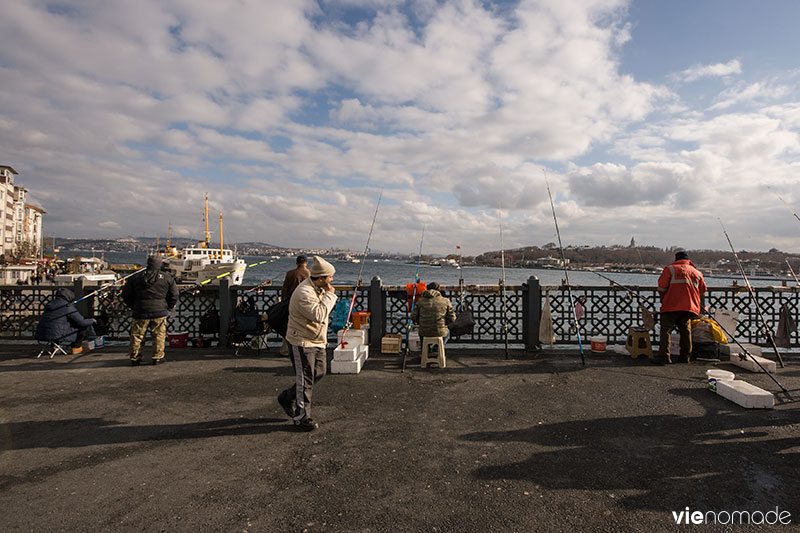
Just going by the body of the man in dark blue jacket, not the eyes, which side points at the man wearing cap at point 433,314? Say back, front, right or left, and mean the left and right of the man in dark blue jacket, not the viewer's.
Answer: right

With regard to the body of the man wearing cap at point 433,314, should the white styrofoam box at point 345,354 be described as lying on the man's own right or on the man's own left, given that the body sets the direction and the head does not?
on the man's own left

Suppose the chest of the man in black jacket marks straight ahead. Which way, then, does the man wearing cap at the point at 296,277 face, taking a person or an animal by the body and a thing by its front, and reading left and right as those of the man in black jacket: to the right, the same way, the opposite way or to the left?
the same way

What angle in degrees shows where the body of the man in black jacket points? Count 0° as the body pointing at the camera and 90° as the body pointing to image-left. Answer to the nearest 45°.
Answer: approximately 180°

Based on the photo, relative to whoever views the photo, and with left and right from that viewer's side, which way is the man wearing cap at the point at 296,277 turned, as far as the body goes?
facing away from the viewer

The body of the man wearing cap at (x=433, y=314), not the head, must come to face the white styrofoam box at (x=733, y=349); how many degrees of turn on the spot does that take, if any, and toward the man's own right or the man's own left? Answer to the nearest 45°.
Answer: approximately 90° to the man's own right

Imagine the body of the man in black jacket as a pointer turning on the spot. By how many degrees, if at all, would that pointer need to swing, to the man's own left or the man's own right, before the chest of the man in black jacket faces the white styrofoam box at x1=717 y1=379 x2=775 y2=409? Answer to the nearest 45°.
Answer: approximately 135° to the man's own right

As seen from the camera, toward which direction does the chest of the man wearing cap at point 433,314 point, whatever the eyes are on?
away from the camera

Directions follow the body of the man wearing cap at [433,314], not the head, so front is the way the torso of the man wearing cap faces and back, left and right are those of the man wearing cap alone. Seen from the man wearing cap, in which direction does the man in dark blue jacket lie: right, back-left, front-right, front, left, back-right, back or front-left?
left

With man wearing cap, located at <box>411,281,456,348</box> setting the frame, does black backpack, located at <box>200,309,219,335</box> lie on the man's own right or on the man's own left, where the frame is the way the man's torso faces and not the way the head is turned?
on the man's own left

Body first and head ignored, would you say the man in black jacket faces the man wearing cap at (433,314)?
no

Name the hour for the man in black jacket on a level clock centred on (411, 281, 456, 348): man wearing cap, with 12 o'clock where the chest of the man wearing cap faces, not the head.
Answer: The man in black jacket is roughly at 9 o'clock from the man wearing cap.

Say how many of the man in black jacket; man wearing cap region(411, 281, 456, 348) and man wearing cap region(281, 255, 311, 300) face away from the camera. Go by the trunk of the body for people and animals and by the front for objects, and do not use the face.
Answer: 3

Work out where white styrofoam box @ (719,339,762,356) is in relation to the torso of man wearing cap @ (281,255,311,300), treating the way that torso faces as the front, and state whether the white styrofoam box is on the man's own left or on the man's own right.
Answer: on the man's own right

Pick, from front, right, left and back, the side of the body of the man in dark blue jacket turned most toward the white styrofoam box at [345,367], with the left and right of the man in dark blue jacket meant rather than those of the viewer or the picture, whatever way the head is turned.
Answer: right
